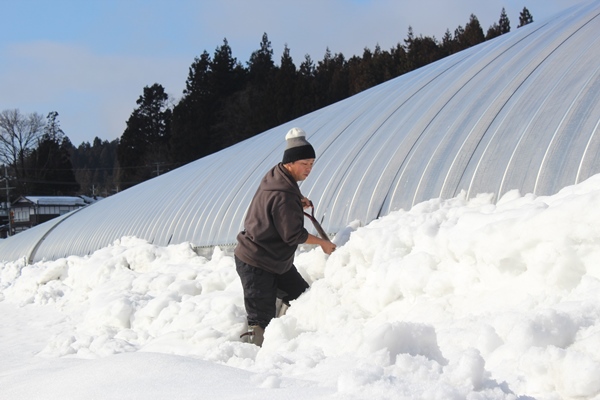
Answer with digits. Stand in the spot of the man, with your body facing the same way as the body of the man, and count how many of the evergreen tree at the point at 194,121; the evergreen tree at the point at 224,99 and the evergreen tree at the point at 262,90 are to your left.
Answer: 3

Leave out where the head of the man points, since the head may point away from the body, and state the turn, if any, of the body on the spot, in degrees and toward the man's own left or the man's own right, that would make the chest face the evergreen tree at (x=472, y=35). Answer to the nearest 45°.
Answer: approximately 90° to the man's own left

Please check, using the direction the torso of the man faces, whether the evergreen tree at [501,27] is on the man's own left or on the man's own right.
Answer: on the man's own left

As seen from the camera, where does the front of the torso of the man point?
to the viewer's right

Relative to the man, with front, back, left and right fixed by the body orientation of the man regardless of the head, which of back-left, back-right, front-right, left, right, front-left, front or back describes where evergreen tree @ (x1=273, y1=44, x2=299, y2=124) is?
left

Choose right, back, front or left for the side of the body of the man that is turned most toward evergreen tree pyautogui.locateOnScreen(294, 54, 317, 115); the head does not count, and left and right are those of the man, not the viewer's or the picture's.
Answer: left

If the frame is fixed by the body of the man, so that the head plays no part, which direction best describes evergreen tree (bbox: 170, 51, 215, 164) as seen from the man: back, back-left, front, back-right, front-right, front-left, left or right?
left

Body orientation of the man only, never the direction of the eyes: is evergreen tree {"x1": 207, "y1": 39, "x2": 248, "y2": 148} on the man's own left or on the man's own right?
on the man's own left

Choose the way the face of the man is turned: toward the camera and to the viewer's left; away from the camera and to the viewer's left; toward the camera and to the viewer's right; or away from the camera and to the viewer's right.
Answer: toward the camera and to the viewer's right

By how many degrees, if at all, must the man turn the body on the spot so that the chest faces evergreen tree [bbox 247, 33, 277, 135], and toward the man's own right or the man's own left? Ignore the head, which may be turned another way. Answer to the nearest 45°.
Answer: approximately 90° to the man's own left
